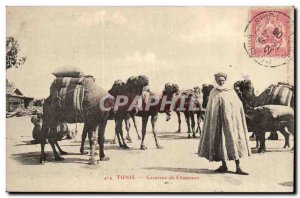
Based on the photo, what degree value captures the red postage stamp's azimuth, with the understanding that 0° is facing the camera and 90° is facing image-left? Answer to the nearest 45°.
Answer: approximately 0°

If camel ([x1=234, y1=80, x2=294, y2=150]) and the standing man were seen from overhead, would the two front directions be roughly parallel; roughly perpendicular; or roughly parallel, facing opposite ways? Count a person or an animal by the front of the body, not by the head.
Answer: roughly perpendicular

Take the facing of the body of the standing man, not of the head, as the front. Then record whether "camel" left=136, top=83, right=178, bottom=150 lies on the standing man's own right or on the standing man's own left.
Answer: on the standing man's own right

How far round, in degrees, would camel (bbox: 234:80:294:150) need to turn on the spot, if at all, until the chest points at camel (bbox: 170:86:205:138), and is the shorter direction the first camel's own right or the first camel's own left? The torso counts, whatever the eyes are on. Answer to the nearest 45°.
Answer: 0° — it already faces it

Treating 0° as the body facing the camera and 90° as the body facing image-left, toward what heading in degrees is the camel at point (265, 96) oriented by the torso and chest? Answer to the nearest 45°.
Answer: approximately 90°
